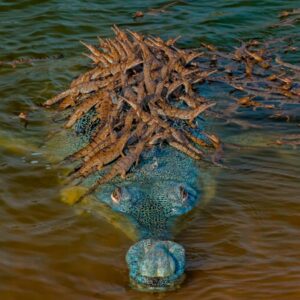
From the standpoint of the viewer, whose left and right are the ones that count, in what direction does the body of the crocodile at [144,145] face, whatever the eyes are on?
facing the viewer

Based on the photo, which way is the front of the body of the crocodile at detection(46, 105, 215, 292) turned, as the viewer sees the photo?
toward the camera
